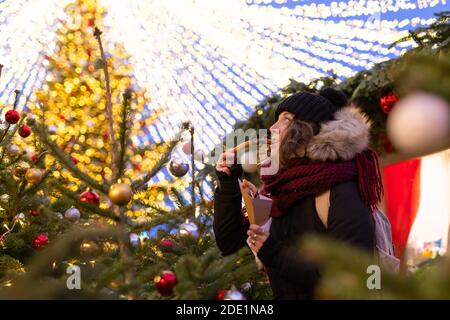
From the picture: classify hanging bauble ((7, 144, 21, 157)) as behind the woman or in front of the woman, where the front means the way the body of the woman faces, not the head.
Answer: in front

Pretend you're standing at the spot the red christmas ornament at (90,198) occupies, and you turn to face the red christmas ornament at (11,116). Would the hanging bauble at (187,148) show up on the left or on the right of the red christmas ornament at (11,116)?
right

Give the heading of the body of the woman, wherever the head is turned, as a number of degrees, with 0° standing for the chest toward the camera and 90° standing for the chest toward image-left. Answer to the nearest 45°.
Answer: approximately 90°

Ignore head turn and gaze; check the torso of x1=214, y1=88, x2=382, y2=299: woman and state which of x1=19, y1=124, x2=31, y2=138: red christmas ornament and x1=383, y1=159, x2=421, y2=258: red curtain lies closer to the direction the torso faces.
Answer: the red christmas ornament

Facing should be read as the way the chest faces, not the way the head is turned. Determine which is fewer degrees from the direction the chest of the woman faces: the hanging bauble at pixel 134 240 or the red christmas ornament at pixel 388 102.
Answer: the hanging bauble

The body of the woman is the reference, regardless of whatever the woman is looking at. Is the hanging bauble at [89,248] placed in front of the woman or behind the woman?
in front

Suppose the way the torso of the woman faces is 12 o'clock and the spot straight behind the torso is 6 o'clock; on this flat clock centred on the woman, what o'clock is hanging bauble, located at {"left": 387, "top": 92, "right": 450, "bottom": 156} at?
The hanging bauble is roughly at 9 o'clock from the woman.

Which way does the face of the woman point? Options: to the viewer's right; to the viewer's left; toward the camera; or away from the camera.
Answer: to the viewer's left

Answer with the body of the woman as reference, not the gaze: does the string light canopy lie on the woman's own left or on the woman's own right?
on the woman's own right

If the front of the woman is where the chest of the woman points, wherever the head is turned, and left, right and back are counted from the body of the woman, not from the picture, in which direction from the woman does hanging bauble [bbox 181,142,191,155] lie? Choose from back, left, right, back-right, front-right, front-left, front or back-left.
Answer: front-right
